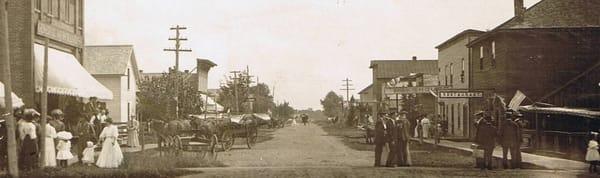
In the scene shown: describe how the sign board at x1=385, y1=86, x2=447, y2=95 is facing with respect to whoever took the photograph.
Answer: facing the viewer

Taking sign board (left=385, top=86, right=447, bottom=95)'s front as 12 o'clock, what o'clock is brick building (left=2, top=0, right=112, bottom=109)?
The brick building is roughly at 2 o'clock from the sign board.

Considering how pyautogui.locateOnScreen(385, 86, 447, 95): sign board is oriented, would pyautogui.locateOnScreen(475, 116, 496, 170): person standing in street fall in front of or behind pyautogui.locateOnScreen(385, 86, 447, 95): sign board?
in front

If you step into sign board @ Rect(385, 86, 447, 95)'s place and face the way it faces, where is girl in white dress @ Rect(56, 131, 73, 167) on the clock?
The girl in white dress is roughly at 1 o'clock from the sign board.

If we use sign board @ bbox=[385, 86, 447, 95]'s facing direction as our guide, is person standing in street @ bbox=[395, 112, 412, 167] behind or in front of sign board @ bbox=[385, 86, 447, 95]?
in front

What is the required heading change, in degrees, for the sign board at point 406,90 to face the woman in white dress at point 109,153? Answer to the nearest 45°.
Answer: approximately 45° to its right

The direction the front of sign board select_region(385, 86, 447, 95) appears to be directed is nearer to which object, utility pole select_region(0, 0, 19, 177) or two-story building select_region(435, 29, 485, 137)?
the utility pole

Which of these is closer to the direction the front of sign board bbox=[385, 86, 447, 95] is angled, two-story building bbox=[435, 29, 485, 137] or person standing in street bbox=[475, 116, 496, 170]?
the person standing in street

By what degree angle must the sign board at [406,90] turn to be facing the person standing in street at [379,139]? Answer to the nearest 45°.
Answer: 0° — it already faces them
